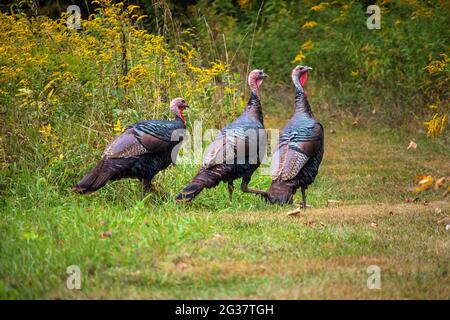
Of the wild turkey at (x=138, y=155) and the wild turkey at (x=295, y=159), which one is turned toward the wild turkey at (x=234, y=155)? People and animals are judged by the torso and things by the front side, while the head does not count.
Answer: the wild turkey at (x=138, y=155)

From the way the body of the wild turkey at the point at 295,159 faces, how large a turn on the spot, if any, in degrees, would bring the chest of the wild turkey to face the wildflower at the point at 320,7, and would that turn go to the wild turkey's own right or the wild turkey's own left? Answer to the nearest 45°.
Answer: approximately 45° to the wild turkey's own left

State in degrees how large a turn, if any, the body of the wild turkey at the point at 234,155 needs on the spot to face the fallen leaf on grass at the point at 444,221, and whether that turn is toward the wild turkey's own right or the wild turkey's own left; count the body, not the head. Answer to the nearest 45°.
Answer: approximately 45° to the wild turkey's own right

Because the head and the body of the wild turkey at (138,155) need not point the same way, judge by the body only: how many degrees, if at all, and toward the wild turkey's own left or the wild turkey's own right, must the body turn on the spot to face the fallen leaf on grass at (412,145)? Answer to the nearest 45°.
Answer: approximately 45° to the wild turkey's own left

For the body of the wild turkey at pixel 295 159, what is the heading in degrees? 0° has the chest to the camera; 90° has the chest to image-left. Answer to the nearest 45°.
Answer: approximately 225°

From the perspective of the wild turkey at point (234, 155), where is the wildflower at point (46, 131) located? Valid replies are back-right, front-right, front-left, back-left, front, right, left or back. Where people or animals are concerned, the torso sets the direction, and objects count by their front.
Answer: back

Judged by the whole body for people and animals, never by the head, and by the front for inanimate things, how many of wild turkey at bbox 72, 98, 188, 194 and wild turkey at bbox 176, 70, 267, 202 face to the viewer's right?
2

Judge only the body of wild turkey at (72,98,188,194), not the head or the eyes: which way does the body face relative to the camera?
to the viewer's right

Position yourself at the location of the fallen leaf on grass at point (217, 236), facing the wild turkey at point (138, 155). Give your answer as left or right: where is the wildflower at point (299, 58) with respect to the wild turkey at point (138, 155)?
right

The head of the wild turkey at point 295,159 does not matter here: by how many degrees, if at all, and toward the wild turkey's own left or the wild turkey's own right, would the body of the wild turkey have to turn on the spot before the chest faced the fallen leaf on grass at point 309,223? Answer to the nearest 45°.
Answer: approximately 135° to the wild turkey's own right

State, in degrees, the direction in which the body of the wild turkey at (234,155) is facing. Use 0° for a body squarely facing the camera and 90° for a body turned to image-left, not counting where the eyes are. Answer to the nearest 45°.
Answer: approximately 270°

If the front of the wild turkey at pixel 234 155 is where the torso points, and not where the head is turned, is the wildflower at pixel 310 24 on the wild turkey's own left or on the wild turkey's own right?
on the wild turkey's own left
